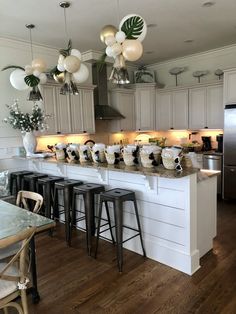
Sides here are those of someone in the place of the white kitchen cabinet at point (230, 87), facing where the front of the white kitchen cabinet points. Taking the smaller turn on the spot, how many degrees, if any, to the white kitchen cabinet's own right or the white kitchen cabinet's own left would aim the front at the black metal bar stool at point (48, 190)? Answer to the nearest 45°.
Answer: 0° — it already faces it

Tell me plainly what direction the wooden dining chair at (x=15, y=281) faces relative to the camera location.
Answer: facing away from the viewer and to the left of the viewer

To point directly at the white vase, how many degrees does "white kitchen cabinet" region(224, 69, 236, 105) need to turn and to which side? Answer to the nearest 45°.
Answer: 0° — it already faces it

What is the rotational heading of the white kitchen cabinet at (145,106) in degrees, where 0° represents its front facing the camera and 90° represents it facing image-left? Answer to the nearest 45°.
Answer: approximately 0°

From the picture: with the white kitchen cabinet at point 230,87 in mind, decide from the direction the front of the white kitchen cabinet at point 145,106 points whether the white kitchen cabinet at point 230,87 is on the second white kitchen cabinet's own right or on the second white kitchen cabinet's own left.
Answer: on the second white kitchen cabinet's own left

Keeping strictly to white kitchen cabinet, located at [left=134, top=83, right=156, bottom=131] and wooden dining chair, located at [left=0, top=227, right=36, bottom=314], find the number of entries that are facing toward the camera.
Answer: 1

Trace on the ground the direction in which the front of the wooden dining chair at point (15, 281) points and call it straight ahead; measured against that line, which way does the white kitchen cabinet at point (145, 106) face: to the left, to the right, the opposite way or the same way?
to the left

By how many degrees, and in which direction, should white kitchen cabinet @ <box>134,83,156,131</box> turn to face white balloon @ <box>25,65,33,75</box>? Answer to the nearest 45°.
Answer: approximately 45° to its right

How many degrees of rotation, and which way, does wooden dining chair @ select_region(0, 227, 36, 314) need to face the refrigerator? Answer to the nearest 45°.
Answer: approximately 90° to its right

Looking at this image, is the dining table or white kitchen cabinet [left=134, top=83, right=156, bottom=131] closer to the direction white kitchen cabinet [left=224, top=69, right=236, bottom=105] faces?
the dining table
